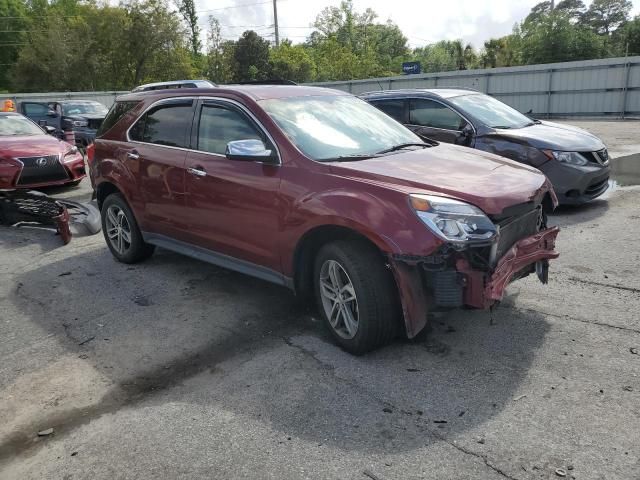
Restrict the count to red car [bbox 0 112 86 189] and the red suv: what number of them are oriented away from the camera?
0

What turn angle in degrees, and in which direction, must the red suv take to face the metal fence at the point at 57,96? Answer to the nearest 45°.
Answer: approximately 180°

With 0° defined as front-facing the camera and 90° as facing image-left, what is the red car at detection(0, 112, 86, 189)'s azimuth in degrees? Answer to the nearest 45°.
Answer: approximately 315°

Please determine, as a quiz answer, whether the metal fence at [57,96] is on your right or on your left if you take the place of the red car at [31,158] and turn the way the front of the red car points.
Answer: on your left

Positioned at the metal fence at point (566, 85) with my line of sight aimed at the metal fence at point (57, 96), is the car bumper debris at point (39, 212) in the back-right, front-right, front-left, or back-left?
front-left

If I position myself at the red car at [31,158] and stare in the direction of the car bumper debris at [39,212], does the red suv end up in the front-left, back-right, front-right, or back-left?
front-left

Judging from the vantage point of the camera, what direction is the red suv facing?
facing the viewer and to the right of the viewer

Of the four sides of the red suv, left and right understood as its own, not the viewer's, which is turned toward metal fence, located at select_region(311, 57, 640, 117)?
left

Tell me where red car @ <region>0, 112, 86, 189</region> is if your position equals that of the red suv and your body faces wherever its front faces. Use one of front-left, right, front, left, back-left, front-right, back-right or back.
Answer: back

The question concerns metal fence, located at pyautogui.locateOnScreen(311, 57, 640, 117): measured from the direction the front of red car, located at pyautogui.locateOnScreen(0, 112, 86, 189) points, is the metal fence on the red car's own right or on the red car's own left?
on the red car's own left

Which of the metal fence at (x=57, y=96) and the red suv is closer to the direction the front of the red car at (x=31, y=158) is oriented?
the red suv

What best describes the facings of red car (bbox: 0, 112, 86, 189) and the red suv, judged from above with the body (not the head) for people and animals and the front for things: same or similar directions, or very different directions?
same or similar directions
